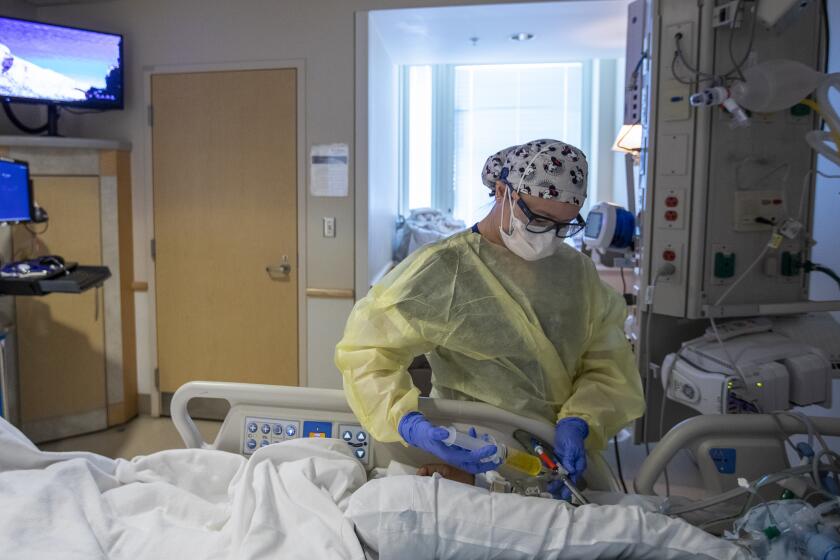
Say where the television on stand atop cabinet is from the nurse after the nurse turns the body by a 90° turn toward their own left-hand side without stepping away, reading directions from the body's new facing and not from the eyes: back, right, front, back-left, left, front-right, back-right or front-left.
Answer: left

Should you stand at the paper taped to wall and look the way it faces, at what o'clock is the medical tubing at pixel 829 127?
The medical tubing is roughly at 11 o'clock from the paper taped to wall.

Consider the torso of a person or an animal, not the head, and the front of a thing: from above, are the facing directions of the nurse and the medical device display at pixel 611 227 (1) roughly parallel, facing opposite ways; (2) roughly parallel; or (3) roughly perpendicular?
roughly perpendicular

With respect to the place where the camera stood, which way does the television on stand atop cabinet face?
facing the viewer and to the right of the viewer

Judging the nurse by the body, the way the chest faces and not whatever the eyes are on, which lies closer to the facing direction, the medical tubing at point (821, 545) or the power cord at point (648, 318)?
the medical tubing

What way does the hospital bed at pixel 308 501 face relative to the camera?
to the viewer's left

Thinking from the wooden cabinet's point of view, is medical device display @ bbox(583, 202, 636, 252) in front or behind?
in front

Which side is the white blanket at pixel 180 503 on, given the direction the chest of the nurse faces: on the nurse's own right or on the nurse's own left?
on the nurse's own right

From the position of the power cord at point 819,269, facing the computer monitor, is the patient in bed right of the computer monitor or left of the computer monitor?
left

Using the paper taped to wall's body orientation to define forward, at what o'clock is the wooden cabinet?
The wooden cabinet is roughly at 3 o'clock from the paper taped to wall.

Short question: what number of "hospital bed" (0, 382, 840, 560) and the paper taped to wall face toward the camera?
1
